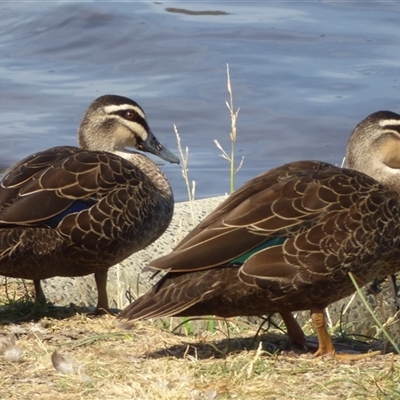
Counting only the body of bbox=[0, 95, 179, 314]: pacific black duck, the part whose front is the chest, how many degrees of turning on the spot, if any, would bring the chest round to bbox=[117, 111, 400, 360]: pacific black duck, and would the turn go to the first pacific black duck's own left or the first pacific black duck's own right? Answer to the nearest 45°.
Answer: approximately 45° to the first pacific black duck's own right

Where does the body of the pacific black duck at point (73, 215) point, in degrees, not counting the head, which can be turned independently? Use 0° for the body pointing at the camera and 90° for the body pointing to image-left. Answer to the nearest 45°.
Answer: approximately 270°

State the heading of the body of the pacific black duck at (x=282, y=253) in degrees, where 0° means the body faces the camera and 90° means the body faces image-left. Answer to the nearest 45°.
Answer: approximately 270°

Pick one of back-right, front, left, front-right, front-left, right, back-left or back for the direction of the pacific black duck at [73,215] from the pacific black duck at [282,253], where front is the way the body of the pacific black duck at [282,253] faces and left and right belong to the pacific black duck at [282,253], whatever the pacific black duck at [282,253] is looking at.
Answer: back-left

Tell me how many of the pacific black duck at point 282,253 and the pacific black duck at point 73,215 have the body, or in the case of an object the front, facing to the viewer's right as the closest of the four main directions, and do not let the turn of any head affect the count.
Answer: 2
